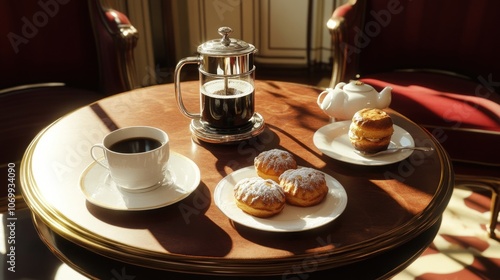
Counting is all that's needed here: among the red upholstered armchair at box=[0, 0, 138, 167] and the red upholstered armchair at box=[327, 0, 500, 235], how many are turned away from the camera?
0

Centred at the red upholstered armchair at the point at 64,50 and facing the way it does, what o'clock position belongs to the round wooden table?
The round wooden table is roughly at 1 o'clock from the red upholstered armchair.

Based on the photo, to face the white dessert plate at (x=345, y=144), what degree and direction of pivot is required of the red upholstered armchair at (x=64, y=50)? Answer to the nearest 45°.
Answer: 0° — it already faces it

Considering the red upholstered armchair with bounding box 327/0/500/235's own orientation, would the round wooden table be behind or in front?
in front

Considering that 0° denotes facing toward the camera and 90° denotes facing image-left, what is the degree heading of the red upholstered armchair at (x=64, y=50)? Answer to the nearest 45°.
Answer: approximately 315°

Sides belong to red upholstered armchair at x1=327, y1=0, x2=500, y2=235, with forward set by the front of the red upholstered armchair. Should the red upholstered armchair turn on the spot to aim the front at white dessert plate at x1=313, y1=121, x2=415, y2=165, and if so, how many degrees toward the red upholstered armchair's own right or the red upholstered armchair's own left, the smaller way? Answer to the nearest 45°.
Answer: approximately 45° to the red upholstered armchair's own left

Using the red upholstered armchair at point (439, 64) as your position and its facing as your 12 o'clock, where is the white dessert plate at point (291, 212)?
The white dessert plate is roughly at 11 o'clock from the red upholstered armchair.

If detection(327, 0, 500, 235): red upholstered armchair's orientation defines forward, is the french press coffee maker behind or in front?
in front

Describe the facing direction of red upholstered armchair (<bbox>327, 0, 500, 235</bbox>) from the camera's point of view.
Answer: facing the viewer and to the left of the viewer

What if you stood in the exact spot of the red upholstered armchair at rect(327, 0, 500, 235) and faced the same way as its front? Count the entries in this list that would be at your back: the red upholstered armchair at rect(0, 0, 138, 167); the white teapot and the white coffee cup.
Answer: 0
